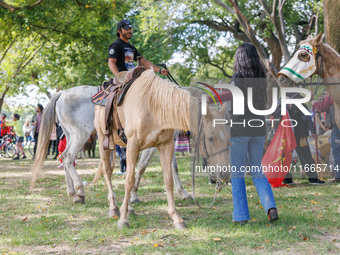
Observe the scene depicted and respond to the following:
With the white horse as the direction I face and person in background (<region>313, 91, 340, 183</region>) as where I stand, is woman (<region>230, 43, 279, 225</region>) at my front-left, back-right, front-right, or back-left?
front-left

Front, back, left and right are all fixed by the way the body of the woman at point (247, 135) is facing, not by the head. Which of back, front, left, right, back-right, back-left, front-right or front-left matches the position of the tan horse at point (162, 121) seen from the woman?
left

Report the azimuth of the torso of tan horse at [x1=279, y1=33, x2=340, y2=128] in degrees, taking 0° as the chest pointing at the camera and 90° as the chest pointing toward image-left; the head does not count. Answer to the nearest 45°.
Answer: approximately 90°

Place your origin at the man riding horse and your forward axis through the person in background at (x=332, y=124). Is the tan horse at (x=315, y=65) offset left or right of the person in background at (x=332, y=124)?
right

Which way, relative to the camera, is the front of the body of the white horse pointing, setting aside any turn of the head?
to the viewer's right

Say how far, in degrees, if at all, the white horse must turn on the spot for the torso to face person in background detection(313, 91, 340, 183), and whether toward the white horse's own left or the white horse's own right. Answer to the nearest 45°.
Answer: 0° — it already faces them

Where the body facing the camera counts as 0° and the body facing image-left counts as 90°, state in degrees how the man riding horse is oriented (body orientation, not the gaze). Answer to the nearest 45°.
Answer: approximately 315°

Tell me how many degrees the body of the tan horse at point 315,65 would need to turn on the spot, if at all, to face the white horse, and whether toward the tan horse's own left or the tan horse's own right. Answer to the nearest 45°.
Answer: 0° — it already faces it

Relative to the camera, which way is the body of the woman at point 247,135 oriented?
away from the camera

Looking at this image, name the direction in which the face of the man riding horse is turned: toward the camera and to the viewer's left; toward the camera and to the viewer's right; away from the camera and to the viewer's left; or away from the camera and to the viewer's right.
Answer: toward the camera and to the viewer's right
